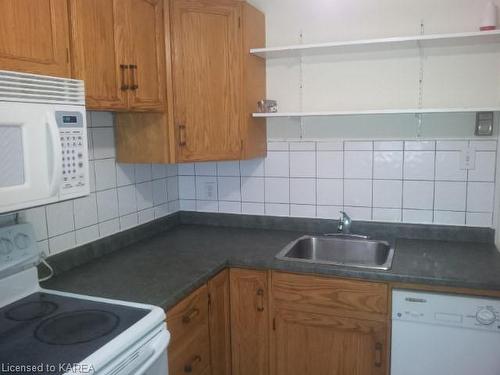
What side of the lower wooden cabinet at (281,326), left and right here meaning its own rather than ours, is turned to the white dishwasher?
left

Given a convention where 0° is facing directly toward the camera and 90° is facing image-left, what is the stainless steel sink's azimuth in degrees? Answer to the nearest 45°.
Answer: approximately 0°

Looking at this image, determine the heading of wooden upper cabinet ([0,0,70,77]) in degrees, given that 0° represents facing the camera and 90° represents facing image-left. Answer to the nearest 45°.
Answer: approximately 315°

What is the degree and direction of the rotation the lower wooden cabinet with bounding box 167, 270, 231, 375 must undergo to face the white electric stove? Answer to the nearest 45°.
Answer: approximately 90° to its right

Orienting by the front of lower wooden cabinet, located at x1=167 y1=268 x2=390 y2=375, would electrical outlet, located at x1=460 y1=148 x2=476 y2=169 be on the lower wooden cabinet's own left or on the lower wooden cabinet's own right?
on the lower wooden cabinet's own left

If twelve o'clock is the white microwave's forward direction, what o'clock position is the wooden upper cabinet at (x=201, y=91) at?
The wooden upper cabinet is roughly at 9 o'clock from the white microwave.

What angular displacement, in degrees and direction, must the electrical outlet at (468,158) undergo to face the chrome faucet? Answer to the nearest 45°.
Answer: approximately 90° to its right
